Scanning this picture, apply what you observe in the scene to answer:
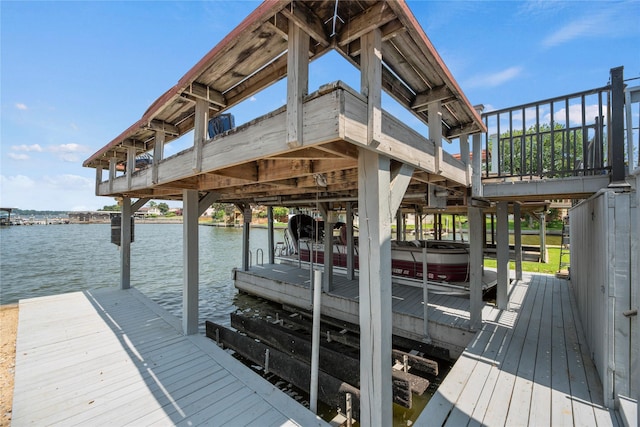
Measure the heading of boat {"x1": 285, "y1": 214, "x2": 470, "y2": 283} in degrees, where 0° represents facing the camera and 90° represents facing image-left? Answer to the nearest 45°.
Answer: approximately 315°

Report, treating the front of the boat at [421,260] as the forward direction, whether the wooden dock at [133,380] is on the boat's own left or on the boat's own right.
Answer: on the boat's own right

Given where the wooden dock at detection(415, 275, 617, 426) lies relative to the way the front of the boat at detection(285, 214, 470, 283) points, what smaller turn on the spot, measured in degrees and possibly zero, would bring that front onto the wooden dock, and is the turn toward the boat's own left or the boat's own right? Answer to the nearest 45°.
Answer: approximately 45° to the boat's own right
